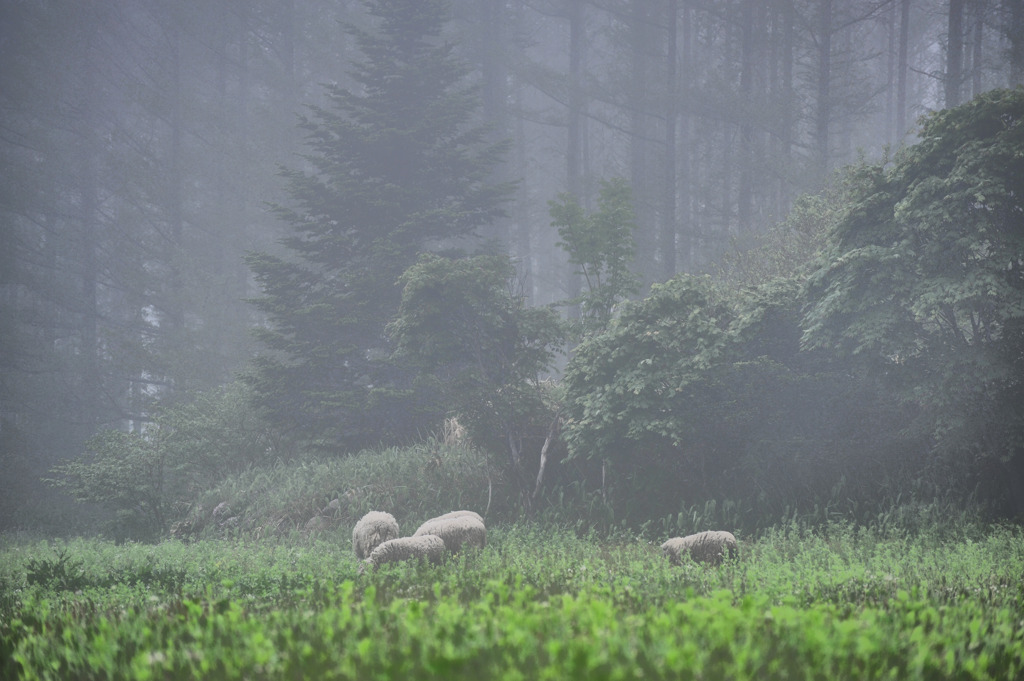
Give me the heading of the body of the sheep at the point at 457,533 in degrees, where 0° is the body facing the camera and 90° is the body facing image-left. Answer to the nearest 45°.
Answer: approximately 90°

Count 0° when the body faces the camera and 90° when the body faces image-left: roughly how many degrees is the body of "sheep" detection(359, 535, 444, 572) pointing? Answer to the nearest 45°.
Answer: approximately 90°

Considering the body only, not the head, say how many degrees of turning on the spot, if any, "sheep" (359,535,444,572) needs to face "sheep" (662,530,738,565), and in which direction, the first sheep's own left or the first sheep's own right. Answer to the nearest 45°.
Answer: approximately 180°

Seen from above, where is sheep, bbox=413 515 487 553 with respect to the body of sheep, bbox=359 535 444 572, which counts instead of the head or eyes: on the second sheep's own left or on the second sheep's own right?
on the second sheep's own right

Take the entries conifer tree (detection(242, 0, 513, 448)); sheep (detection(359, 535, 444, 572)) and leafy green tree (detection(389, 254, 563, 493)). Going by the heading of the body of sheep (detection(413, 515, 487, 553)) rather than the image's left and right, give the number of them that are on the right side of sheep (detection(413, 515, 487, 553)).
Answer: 2

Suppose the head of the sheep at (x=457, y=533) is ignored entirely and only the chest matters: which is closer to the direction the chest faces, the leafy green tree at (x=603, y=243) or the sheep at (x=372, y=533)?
the sheep

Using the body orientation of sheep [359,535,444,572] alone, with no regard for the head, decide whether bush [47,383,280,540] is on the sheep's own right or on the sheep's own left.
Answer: on the sheep's own right

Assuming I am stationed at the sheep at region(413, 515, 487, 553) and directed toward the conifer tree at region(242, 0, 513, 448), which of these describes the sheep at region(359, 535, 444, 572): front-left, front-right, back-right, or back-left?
back-left

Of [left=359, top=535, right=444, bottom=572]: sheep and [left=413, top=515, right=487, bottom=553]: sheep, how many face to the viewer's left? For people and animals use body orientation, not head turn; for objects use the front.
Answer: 2
